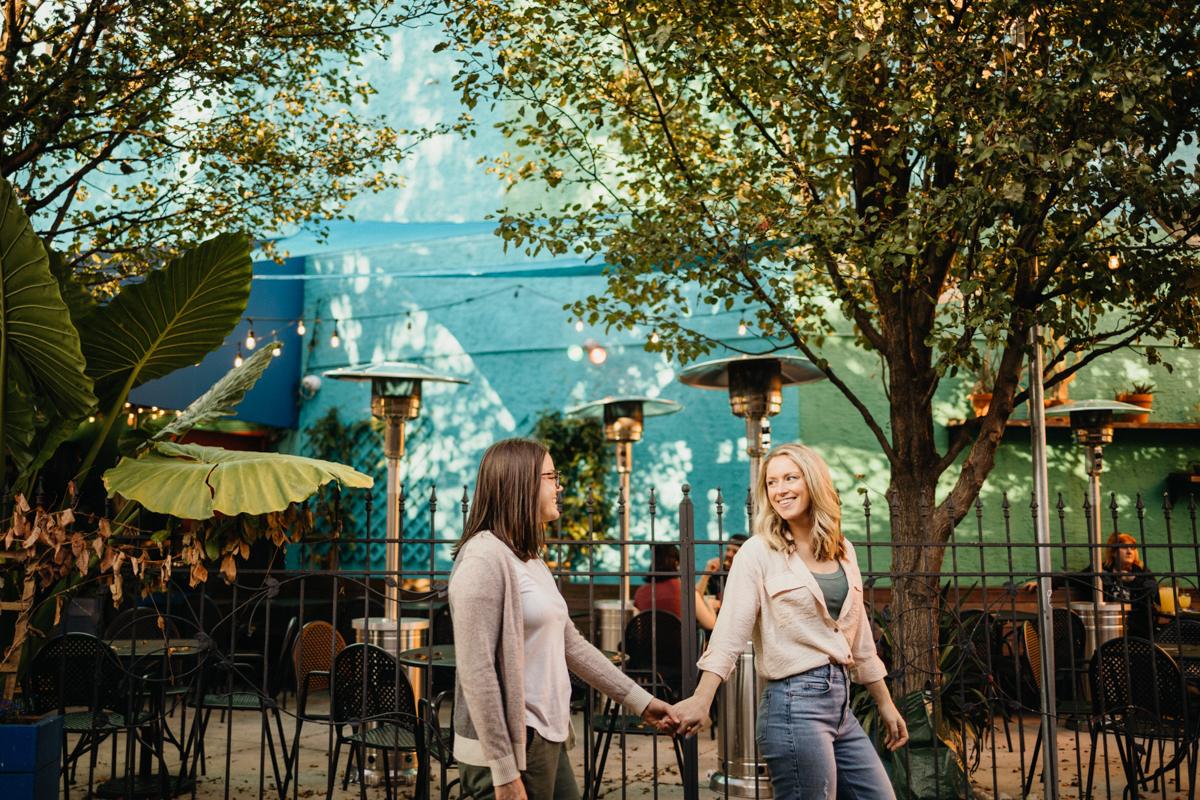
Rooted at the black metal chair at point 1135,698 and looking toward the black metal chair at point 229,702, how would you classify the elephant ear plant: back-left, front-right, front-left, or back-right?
front-left

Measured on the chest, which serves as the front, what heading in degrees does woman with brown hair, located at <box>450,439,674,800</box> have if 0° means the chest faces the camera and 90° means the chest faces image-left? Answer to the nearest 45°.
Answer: approximately 270°

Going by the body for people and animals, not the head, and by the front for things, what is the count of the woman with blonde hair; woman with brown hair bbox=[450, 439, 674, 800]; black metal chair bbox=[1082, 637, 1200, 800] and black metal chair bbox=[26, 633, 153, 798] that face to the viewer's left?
0

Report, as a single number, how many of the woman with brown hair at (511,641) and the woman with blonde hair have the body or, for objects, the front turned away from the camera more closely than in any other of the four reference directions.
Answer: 0

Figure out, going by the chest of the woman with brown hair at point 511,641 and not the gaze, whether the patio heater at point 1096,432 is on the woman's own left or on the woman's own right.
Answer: on the woman's own left

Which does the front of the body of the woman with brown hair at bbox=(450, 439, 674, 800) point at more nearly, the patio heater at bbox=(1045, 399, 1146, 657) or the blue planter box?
the patio heater

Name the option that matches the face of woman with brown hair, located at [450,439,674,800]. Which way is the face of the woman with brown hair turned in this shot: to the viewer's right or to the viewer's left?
to the viewer's right

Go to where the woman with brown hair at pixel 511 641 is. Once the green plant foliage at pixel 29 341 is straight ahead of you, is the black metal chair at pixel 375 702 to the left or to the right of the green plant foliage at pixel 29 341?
right
